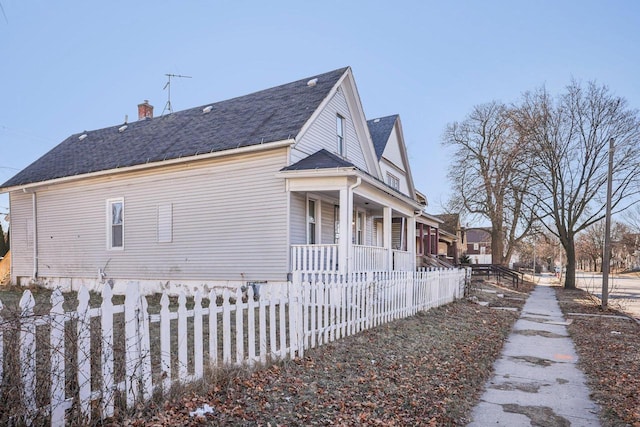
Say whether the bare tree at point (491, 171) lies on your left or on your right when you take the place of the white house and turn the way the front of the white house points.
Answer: on your left

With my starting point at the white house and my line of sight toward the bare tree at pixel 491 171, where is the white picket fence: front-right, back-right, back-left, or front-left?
back-right

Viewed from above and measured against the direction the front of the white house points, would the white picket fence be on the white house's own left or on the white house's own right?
on the white house's own right
